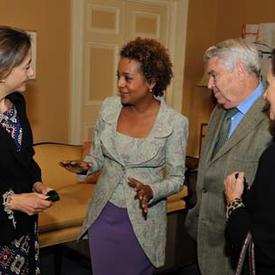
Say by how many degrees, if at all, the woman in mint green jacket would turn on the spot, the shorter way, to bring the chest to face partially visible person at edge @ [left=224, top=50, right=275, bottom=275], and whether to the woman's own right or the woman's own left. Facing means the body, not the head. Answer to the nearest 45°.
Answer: approximately 90° to the woman's own left

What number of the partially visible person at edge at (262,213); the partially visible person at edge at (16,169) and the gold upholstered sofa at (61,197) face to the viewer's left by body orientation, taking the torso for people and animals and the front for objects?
1

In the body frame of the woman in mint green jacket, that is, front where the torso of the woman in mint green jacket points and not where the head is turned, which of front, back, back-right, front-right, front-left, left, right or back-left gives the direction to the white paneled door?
back-right

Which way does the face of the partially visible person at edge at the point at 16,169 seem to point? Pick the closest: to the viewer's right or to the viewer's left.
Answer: to the viewer's right

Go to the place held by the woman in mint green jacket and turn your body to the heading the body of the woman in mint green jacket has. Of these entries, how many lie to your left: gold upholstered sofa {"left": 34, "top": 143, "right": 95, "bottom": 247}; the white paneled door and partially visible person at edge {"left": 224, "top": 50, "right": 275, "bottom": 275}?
1

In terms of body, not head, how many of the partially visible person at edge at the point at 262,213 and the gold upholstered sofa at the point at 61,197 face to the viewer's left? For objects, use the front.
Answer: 1

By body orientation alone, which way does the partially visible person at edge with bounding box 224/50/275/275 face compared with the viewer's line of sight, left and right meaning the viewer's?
facing to the left of the viewer

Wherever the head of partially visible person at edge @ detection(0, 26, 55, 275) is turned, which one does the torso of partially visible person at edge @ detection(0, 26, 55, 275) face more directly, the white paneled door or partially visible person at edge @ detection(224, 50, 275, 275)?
the partially visible person at edge
